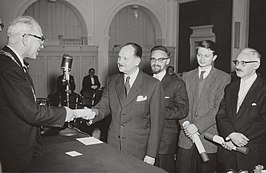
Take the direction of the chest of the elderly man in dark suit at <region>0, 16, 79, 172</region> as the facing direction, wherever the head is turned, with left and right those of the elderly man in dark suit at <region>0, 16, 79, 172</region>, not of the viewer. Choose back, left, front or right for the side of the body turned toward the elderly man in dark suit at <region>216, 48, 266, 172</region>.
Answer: front

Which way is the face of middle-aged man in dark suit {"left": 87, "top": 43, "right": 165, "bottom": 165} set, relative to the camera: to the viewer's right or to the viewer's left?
to the viewer's left

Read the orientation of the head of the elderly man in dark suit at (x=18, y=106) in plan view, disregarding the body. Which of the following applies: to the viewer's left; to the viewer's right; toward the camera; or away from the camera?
to the viewer's right

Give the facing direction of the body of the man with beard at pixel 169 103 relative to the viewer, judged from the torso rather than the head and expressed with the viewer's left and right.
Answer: facing the viewer and to the left of the viewer

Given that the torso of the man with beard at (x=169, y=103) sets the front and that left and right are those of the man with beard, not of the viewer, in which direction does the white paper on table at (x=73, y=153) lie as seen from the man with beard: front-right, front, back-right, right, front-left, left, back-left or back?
front

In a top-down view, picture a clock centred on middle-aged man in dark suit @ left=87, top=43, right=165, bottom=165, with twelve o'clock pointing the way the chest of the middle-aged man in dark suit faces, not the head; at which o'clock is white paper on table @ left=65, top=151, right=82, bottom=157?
The white paper on table is roughly at 12 o'clock from the middle-aged man in dark suit.

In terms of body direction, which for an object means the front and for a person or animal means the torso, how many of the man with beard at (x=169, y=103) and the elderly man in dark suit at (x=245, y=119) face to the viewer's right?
0

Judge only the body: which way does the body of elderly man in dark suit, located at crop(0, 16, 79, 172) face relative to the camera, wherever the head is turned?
to the viewer's right

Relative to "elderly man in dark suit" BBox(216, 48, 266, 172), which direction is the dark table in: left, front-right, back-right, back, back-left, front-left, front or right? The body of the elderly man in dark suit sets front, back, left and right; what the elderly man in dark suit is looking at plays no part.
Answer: front

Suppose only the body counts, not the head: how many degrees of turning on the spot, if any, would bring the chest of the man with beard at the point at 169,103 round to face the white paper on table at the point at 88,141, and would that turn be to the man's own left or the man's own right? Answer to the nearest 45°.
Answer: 0° — they already face it

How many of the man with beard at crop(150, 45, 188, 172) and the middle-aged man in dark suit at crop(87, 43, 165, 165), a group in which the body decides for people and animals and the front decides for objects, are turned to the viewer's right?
0
